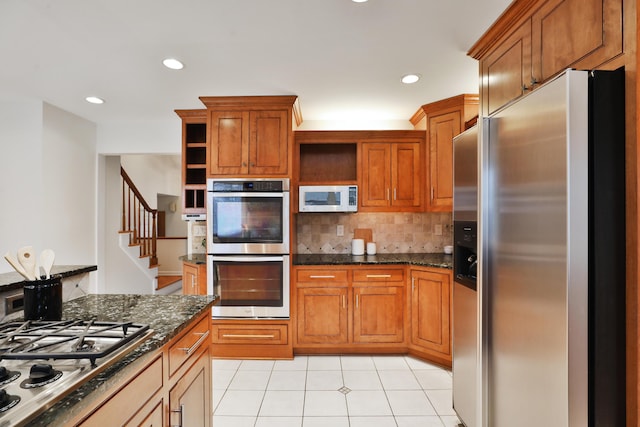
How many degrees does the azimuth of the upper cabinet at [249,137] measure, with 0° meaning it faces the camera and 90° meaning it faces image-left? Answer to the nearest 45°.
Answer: approximately 0°

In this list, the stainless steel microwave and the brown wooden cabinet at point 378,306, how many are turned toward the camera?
2

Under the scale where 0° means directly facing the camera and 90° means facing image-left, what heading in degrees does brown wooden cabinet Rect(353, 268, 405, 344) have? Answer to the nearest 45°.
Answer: approximately 0°

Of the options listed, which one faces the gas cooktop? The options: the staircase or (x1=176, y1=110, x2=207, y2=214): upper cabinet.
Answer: the upper cabinet

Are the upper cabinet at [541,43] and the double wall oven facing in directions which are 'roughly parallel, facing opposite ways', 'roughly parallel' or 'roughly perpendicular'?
roughly perpendicular

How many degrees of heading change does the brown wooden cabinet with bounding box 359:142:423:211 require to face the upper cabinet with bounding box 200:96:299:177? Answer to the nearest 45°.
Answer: approximately 45° to its right

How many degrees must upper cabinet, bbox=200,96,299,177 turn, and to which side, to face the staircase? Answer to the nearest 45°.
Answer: approximately 135° to its right

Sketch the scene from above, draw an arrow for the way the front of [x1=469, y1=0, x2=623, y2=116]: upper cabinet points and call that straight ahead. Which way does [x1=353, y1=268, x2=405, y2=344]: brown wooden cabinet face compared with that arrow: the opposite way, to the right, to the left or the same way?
to the left

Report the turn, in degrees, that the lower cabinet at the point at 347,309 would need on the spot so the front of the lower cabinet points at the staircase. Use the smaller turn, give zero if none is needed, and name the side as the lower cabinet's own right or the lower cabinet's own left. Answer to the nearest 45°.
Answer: approximately 135° to the lower cabinet's own right

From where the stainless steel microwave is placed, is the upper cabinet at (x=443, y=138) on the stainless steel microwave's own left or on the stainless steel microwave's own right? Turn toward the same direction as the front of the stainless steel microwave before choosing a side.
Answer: on the stainless steel microwave's own left

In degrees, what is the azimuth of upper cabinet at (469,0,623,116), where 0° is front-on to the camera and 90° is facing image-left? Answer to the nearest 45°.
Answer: approximately 45°
